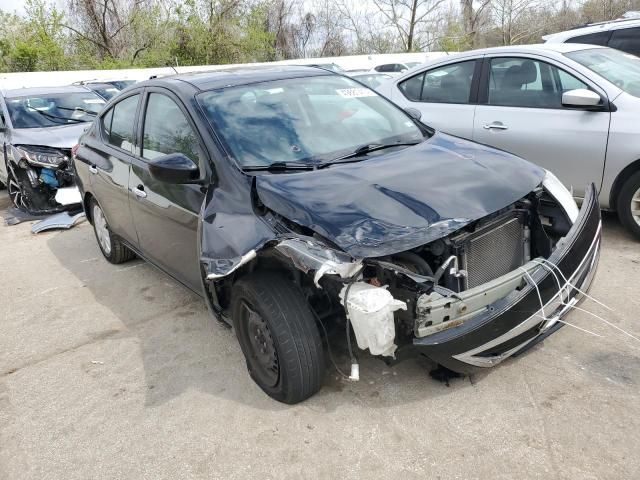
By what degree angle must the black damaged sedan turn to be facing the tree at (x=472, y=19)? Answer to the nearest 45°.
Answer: approximately 135° to its left

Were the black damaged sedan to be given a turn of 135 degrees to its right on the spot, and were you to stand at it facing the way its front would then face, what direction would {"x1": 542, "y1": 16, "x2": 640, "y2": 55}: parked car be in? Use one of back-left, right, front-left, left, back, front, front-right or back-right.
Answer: back-right

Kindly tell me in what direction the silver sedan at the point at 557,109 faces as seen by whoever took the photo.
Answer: facing the viewer and to the right of the viewer

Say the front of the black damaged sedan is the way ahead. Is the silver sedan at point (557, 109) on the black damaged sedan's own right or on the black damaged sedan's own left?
on the black damaged sedan's own left

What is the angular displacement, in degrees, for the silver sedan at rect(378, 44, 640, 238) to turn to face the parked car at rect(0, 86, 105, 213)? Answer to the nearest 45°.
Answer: approximately 135° to its right

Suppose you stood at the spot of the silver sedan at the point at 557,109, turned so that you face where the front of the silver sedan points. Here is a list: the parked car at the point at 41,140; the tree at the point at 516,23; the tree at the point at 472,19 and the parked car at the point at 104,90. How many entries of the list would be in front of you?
0

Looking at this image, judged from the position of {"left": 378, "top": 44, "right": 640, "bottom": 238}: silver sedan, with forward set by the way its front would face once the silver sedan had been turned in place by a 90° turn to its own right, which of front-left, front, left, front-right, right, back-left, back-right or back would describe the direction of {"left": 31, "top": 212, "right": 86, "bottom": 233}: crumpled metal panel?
front-right

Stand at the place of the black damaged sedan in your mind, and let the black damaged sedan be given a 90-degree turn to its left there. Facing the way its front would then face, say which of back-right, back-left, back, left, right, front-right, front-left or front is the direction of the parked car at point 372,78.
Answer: front-left

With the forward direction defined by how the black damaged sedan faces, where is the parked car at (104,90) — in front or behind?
behind

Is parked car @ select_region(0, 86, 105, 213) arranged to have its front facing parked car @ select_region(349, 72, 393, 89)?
no

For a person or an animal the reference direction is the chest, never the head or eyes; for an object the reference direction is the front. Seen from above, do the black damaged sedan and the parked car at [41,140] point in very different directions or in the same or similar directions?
same or similar directions

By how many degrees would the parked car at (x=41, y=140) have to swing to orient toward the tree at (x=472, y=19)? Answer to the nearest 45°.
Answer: approximately 90° to its left

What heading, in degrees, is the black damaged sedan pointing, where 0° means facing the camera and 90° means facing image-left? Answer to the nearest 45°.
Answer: approximately 315°

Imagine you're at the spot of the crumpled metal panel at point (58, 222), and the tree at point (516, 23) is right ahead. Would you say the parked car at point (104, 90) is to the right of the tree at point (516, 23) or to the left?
left

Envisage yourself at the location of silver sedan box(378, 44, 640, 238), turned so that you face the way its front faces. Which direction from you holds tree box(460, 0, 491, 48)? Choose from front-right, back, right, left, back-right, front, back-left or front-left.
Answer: back-left

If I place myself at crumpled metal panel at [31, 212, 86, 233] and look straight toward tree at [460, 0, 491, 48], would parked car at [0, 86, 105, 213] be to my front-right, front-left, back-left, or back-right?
front-left

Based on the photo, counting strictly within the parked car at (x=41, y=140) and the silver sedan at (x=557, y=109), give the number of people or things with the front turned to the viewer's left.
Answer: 0

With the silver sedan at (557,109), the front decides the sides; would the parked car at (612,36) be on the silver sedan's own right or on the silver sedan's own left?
on the silver sedan's own left
